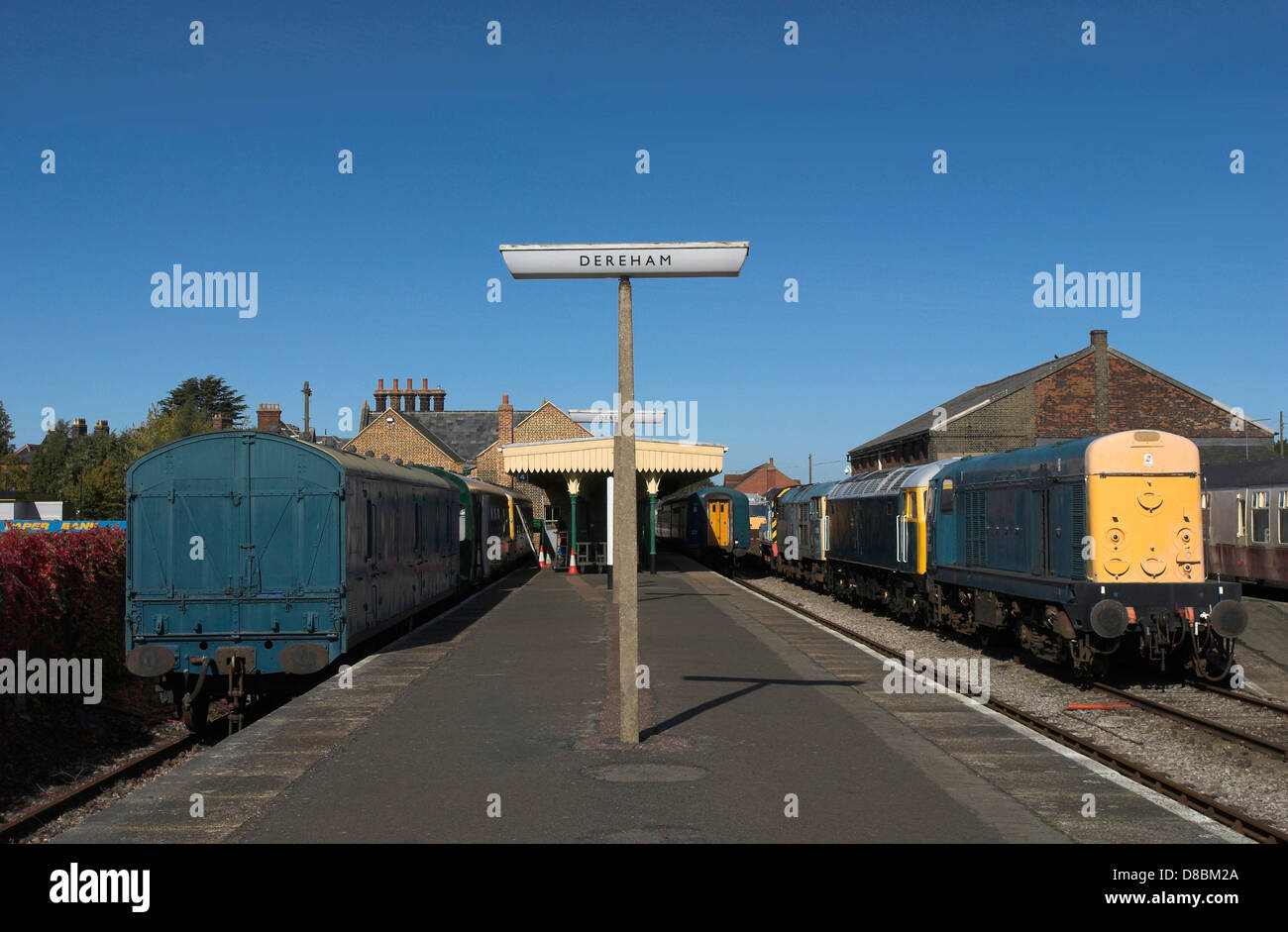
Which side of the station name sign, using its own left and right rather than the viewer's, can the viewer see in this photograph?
front

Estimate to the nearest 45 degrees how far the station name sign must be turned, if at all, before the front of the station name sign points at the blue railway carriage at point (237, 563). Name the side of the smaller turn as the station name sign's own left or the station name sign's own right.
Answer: approximately 135° to the station name sign's own right

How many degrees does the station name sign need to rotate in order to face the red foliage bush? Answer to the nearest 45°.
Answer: approximately 135° to its right

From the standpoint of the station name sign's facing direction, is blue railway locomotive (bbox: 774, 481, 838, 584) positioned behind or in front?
behind

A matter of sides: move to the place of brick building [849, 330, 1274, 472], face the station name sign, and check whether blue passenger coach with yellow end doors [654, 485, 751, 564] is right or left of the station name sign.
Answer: right

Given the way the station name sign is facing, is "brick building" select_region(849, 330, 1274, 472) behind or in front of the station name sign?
behind

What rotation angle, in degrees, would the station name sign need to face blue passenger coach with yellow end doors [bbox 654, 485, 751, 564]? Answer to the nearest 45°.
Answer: approximately 180°
